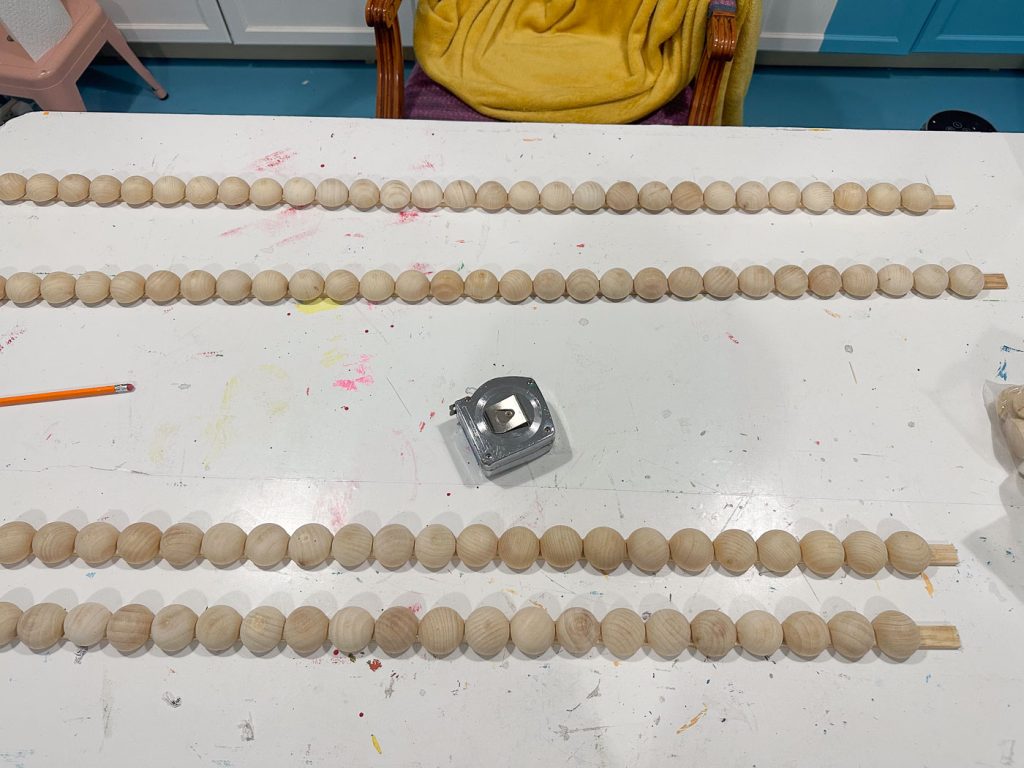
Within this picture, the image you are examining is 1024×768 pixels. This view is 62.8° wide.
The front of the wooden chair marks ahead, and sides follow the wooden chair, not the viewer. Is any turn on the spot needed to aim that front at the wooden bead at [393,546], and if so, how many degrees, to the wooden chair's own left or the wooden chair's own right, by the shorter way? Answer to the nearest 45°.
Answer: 0° — it already faces it

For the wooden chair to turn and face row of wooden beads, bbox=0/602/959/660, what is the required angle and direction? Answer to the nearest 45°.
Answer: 0° — it already faces it

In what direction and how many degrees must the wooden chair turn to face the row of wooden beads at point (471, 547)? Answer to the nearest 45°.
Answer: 0° — it already faces it

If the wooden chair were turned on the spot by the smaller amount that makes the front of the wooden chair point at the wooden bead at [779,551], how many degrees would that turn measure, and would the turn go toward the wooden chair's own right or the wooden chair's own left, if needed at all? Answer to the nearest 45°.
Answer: approximately 45° to the wooden chair's own left

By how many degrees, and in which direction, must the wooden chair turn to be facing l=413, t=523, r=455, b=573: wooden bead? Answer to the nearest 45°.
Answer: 0° — it already faces it

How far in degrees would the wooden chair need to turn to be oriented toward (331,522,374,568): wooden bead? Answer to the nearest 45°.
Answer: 0° — it already faces it

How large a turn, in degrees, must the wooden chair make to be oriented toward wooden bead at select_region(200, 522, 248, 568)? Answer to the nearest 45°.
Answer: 0° — it already faces it

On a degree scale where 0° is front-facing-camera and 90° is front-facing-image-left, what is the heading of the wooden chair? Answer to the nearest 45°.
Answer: approximately 0°

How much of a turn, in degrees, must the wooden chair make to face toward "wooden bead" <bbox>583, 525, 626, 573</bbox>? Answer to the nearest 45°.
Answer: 0° — it already faces it
